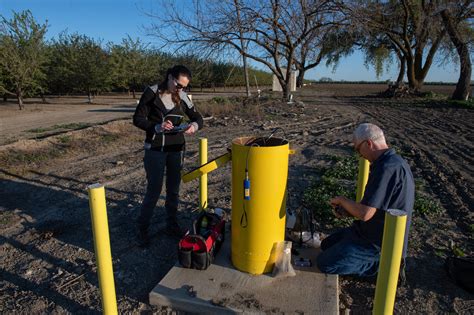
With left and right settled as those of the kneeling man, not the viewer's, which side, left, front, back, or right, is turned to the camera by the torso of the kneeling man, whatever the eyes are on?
left

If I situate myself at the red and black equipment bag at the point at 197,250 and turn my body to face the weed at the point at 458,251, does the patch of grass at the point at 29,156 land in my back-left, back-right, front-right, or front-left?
back-left

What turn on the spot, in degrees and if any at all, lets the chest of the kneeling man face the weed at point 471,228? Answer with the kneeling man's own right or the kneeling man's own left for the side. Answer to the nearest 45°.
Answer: approximately 135° to the kneeling man's own right

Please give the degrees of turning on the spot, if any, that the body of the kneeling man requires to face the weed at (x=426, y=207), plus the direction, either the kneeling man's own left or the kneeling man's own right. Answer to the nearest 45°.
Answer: approximately 90° to the kneeling man's own right

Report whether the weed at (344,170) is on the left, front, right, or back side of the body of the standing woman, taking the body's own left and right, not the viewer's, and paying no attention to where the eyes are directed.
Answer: left

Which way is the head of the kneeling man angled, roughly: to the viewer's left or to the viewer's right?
to the viewer's left

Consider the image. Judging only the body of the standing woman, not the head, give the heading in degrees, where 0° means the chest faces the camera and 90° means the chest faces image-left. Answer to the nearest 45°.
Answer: approximately 315°

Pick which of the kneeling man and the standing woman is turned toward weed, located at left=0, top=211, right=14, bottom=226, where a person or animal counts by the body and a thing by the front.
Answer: the kneeling man

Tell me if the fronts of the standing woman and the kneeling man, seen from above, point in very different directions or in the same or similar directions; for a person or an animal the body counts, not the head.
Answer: very different directions

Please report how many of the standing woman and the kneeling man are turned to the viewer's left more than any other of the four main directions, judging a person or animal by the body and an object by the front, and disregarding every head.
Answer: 1

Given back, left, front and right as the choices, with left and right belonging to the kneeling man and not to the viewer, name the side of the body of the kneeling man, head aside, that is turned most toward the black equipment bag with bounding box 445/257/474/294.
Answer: back

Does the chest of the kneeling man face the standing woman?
yes
